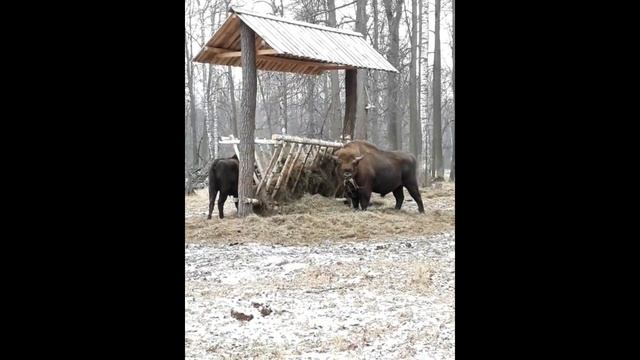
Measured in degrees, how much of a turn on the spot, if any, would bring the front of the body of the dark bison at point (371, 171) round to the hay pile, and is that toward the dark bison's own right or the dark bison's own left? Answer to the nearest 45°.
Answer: approximately 45° to the dark bison's own right

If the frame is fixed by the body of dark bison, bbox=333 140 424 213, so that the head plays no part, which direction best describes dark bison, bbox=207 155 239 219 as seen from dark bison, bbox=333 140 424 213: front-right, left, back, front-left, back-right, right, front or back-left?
front-right

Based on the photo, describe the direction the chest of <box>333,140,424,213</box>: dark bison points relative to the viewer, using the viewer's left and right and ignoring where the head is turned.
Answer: facing the viewer and to the left of the viewer
